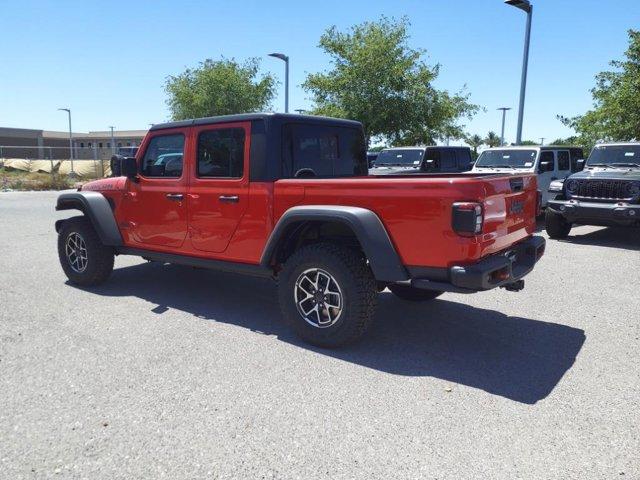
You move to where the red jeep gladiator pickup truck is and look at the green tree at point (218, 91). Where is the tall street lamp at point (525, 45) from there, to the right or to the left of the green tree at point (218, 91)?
right

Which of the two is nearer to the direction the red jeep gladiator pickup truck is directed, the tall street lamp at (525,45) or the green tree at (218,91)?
the green tree

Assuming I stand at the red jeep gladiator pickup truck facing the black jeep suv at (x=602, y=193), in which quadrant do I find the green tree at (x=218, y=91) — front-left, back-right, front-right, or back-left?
front-left

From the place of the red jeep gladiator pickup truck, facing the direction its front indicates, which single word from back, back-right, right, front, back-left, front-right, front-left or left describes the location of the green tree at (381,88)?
front-right

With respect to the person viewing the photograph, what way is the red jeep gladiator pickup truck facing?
facing away from the viewer and to the left of the viewer

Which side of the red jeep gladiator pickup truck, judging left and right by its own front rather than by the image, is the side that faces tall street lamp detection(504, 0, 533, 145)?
right

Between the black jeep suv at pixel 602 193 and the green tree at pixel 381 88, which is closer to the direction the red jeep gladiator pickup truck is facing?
the green tree

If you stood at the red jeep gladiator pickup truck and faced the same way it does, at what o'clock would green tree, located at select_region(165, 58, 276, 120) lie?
The green tree is roughly at 1 o'clock from the red jeep gladiator pickup truck.

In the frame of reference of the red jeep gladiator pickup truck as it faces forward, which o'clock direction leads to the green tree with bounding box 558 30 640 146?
The green tree is roughly at 3 o'clock from the red jeep gladiator pickup truck.

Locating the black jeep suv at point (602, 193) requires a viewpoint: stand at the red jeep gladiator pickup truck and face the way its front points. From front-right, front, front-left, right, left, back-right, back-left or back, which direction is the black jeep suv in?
right
